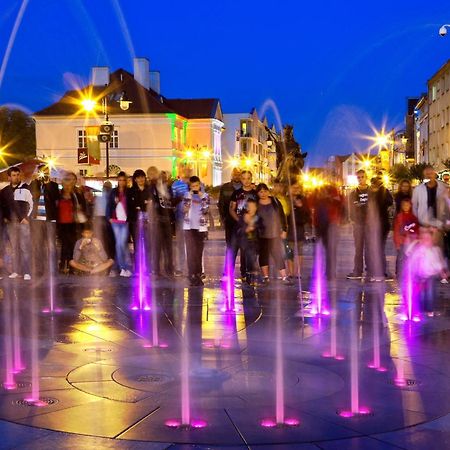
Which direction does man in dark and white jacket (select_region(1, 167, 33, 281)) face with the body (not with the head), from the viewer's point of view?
toward the camera

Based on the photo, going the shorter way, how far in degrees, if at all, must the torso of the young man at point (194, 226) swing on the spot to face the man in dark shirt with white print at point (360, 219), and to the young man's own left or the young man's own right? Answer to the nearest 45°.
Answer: approximately 90° to the young man's own left

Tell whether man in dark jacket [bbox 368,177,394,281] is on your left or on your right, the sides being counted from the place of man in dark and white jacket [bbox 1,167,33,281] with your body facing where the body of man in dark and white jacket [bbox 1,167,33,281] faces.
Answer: on your left

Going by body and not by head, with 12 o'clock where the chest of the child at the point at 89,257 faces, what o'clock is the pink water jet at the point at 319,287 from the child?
The pink water jet is roughly at 10 o'clock from the child.

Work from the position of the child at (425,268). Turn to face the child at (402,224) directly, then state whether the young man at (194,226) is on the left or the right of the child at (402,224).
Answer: left

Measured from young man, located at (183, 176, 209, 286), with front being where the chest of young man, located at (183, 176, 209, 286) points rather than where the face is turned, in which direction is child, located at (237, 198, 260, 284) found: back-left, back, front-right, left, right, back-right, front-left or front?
left

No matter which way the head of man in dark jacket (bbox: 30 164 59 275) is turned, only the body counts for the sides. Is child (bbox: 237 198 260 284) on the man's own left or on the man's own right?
on the man's own left

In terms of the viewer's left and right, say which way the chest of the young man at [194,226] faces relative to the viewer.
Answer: facing the viewer

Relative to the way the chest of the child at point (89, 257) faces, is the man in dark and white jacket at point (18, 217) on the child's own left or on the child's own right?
on the child's own right

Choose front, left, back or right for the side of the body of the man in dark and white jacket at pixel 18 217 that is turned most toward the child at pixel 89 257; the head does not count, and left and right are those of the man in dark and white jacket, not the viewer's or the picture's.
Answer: left

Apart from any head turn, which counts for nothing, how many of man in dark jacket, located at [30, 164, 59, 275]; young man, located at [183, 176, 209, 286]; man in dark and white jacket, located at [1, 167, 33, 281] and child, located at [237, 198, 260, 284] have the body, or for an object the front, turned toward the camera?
4

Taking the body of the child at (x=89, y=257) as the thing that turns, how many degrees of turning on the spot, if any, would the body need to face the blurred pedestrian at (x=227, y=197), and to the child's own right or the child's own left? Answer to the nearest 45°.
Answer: approximately 90° to the child's own left

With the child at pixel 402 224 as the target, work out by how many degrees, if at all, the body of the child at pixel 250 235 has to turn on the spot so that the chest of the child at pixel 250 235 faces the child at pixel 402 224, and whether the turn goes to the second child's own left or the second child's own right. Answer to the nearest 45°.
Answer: approximately 90° to the second child's own left

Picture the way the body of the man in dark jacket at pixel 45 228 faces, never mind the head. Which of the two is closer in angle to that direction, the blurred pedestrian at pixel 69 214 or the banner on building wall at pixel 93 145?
the blurred pedestrian
